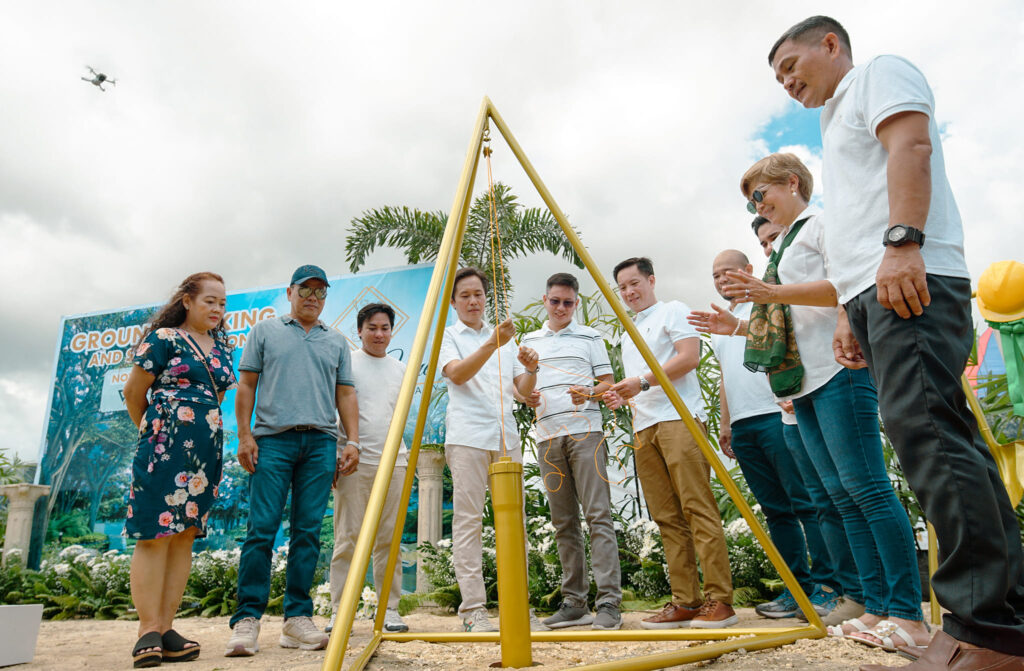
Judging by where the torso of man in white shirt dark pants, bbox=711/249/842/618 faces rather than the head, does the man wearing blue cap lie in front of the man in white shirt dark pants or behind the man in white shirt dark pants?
in front

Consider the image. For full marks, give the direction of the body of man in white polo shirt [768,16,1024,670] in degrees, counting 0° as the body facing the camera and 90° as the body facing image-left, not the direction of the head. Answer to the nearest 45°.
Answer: approximately 90°

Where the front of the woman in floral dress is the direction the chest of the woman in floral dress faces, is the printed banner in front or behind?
behind

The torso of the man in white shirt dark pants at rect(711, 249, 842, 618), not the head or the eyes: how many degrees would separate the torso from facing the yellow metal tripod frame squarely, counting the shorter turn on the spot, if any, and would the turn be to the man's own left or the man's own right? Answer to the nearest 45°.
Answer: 0° — they already face it

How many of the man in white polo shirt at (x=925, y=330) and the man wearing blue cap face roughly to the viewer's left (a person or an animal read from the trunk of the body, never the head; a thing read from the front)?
1

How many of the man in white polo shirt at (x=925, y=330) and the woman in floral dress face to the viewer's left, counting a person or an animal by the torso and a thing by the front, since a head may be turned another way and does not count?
1

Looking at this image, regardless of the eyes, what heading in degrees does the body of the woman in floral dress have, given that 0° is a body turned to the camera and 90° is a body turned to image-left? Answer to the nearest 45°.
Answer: approximately 315°

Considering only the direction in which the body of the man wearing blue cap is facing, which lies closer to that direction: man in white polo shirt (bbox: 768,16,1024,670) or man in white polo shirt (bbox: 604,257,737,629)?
the man in white polo shirt (bbox: 768,16,1024,670)

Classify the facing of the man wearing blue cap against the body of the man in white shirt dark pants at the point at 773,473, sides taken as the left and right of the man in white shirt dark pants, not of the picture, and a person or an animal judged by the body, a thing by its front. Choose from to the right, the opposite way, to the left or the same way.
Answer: to the left

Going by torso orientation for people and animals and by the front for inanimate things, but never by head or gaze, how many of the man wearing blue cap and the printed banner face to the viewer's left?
0

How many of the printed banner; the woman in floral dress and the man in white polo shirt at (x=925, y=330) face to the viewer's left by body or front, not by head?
1

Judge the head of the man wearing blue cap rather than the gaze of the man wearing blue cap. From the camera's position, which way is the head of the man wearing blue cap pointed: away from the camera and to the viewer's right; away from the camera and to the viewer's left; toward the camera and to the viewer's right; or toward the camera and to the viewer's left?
toward the camera and to the viewer's right

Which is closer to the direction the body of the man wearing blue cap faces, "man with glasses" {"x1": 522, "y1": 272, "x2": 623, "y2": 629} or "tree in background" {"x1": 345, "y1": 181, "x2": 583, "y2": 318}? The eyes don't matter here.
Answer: the man with glasses
